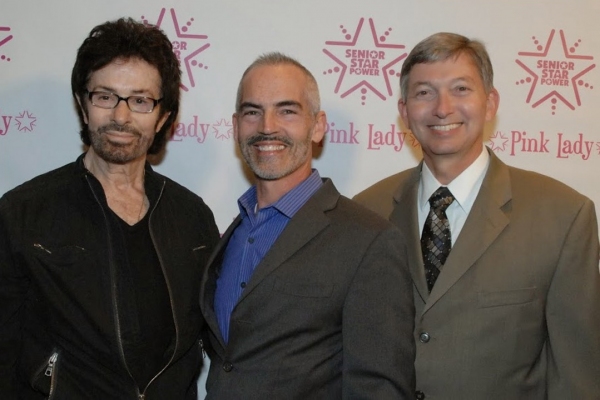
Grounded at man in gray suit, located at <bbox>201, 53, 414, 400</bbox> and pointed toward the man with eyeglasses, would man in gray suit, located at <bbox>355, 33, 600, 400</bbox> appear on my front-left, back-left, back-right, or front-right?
back-right

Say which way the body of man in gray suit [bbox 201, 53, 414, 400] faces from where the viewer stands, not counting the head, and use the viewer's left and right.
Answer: facing the viewer and to the left of the viewer

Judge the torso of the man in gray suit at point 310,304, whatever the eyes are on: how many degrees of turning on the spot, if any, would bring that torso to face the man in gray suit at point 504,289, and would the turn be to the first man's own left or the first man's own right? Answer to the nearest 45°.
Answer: approximately 135° to the first man's own left
